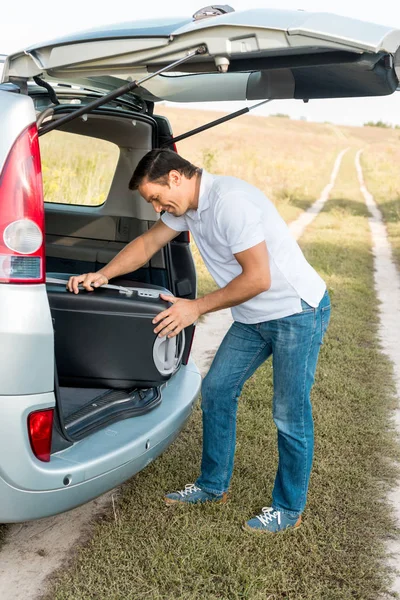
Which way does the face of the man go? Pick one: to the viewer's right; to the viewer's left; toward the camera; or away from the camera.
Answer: to the viewer's left

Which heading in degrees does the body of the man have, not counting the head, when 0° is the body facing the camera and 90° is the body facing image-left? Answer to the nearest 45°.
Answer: approximately 90°
